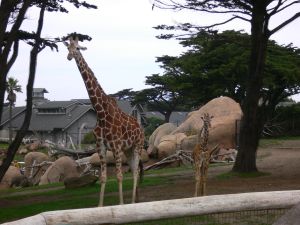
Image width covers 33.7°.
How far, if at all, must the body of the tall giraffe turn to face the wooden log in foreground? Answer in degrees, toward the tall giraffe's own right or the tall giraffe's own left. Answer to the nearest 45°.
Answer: approximately 45° to the tall giraffe's own left

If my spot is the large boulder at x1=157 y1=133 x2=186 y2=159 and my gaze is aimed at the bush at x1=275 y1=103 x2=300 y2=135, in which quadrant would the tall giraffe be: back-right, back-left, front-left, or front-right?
back-right

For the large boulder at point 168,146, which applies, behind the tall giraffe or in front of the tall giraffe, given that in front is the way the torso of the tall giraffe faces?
behind

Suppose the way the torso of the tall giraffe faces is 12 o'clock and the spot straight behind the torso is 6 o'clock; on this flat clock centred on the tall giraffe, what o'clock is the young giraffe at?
The young giraffe is roughly at 7 o'clock from the tall giraffe.

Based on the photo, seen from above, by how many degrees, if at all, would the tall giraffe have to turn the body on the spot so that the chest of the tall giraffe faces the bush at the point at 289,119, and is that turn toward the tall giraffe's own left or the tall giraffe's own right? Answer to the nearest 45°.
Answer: approximately 180°
